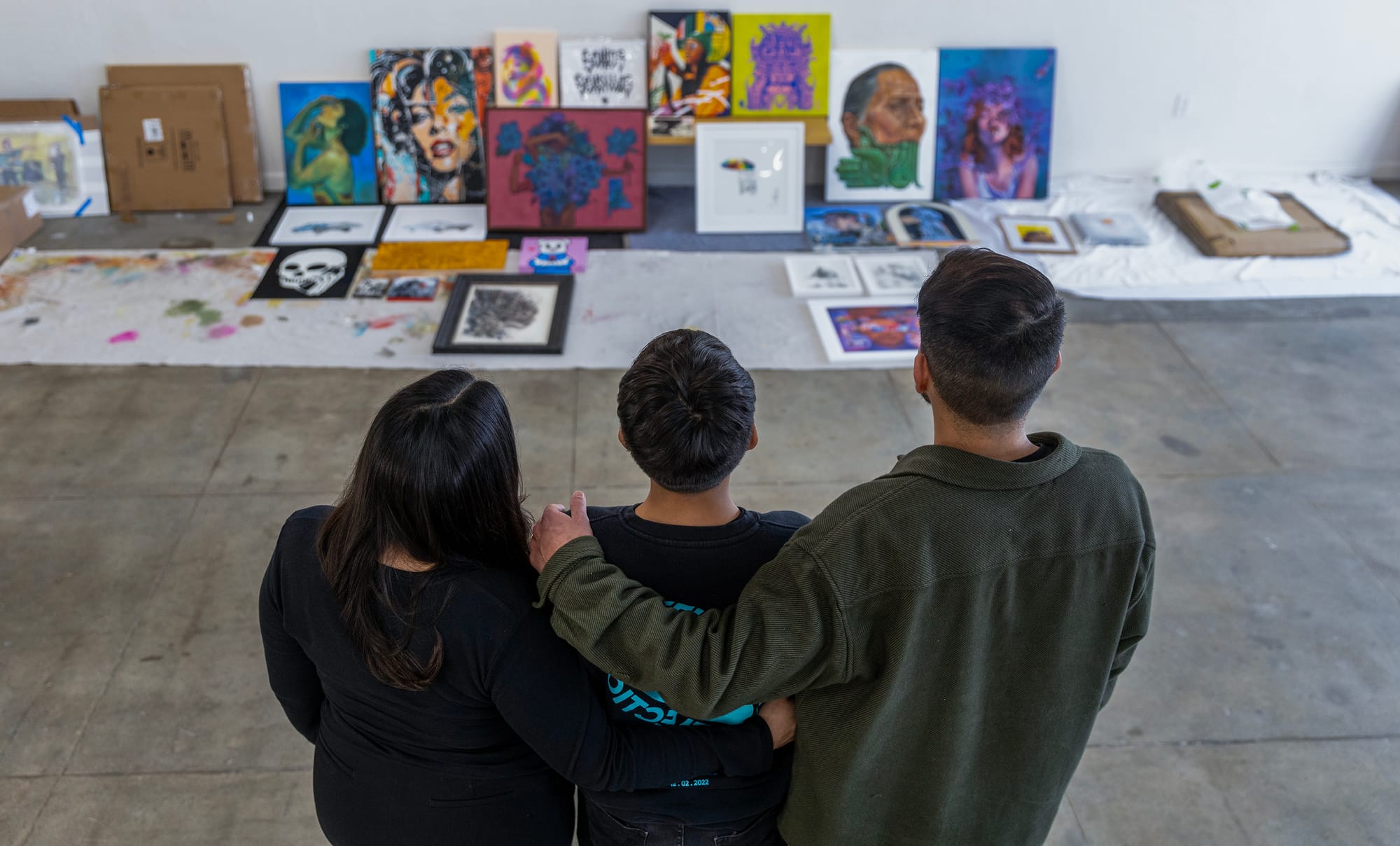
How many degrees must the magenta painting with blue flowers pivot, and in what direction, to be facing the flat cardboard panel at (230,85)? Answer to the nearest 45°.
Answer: approximately 90° to its right

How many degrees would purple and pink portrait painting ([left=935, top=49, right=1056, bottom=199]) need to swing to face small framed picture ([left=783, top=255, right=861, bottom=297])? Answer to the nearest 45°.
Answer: approximately 45° to its right

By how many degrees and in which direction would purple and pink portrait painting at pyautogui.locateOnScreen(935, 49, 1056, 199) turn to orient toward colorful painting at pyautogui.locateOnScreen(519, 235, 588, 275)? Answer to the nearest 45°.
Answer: approximately 45° to its right

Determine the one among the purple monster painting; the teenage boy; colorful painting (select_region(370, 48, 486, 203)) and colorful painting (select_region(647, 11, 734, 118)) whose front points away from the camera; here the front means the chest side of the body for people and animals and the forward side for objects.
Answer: the teenage boy

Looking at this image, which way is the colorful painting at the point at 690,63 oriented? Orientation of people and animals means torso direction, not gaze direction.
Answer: toward the camera

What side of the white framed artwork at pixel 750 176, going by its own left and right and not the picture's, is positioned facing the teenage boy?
front

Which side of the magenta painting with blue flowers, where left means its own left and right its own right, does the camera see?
front

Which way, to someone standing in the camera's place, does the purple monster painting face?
facing the viewer

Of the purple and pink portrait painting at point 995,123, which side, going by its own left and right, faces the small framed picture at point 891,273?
front

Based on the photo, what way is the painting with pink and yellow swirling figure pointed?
toward the camera

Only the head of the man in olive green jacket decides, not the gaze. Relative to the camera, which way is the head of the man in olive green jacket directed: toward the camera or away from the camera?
away from the camera

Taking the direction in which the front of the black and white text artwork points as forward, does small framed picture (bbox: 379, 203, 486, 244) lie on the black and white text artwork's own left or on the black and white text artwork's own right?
on the black and white text artwork's own right

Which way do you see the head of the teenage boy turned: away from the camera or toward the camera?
away from the camera

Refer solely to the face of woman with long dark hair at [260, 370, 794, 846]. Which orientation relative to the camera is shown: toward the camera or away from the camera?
away from the camera

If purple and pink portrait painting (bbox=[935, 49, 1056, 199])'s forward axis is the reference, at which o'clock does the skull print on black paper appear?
The skull print on black paper is roughly at 2 o'clock from the purple and pink portrait painting.

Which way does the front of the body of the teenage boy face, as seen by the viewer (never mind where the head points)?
away from the camera

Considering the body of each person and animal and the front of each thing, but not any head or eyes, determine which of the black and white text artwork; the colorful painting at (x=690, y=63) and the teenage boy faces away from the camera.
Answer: the teenage boy
